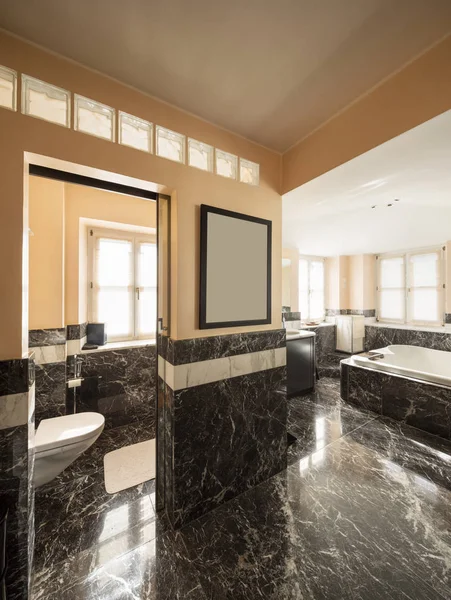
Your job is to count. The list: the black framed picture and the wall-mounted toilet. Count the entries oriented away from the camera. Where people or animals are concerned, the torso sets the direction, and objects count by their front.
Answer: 0

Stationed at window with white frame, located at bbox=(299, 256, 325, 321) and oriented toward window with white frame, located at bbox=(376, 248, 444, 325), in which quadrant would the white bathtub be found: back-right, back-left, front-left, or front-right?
front-right

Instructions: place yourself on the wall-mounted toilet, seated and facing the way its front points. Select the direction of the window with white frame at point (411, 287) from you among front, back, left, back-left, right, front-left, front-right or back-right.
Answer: front

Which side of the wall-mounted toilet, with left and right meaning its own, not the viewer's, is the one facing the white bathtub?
front

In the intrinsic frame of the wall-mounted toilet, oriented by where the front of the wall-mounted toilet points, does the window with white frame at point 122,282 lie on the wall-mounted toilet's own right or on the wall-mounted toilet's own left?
on the wall-mounted toilet's own left

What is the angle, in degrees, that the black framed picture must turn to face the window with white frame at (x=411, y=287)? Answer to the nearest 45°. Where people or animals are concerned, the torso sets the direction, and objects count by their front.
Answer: approximately 90° to its left

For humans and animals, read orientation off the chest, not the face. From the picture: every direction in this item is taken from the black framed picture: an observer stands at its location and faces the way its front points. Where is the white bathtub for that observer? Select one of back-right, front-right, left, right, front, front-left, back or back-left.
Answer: left

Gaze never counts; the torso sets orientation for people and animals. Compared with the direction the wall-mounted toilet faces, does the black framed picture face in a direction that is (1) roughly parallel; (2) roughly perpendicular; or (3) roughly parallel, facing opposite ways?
roughly perpendicular

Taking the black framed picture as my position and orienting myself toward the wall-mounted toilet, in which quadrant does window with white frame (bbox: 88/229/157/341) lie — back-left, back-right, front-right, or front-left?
front-right

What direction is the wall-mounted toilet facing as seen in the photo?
to the viewer's right
